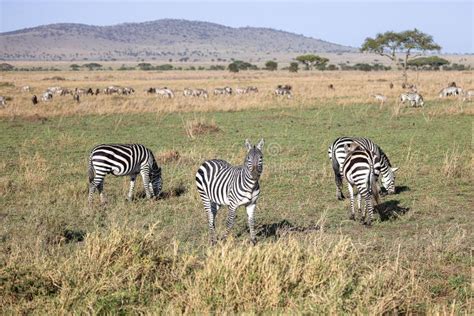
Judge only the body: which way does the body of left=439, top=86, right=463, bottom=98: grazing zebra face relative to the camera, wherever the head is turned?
to the viewer's left

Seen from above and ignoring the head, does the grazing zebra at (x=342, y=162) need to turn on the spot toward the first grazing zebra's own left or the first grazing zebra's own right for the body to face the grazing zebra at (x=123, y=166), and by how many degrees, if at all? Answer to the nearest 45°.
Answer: approximately 180°

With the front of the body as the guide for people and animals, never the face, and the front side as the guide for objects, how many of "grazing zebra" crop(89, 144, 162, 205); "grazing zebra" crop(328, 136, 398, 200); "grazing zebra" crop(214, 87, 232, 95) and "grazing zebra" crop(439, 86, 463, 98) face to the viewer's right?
2

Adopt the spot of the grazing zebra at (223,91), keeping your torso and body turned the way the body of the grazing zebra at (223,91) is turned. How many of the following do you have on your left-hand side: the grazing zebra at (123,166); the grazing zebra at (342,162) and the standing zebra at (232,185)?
3

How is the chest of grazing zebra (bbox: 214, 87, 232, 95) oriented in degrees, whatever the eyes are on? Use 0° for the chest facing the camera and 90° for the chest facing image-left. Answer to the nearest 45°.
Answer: approximately 90°

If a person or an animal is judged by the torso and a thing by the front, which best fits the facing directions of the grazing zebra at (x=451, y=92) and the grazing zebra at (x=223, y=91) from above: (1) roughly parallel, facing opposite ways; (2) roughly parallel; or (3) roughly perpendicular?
roughly parallel

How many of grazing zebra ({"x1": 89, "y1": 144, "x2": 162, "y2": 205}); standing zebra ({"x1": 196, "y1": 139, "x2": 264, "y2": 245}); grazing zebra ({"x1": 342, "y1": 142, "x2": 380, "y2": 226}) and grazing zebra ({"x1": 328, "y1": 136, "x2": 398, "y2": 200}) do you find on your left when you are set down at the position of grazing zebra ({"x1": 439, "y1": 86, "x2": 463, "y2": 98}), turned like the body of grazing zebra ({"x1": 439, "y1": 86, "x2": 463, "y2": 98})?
4

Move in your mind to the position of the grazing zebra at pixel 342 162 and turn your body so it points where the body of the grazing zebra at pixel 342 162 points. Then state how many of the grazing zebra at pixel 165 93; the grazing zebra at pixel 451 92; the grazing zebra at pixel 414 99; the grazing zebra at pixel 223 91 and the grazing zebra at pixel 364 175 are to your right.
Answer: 1

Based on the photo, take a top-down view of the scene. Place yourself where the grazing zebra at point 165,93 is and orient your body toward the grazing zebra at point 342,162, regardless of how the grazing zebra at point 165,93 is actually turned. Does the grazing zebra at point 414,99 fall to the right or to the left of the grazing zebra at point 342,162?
left

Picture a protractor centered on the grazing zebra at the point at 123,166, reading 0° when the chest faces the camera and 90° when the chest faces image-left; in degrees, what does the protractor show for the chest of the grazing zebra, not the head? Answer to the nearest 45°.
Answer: approximately 270°

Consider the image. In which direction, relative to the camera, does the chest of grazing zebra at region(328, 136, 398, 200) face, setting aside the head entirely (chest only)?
to the viewer's right

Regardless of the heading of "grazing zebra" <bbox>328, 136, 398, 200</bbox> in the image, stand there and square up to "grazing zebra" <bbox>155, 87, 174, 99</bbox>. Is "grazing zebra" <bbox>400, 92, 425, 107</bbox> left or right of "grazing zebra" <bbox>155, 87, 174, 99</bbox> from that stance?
right

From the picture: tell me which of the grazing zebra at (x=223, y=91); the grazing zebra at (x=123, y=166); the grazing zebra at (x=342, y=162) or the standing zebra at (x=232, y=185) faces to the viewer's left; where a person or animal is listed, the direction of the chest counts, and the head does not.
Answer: the grazing zebra at (x=223, y=91)

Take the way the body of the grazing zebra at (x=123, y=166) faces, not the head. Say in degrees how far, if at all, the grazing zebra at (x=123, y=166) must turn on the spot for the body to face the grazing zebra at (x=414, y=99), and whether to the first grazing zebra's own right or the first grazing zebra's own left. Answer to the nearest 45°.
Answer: approximately 45° to the first grazing zebra's own left

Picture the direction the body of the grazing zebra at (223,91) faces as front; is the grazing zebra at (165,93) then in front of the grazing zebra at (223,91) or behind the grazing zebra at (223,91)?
in front

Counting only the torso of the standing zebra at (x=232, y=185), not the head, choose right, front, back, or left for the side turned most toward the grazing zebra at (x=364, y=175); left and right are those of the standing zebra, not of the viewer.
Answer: left

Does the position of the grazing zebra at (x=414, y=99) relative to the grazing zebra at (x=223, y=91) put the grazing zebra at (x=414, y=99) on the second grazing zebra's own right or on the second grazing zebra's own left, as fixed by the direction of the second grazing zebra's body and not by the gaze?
on the second grazing zebra's own left
